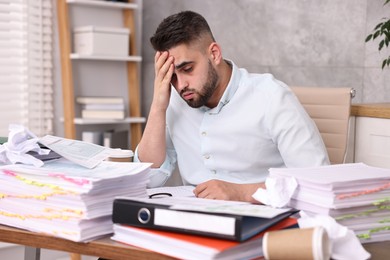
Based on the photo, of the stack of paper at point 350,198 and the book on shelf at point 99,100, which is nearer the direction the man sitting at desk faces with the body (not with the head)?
the stack of paper

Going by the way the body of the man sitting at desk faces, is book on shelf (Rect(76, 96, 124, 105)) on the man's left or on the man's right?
on the man's right

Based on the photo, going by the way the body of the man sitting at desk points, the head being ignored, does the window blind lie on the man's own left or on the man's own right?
on the man's own right

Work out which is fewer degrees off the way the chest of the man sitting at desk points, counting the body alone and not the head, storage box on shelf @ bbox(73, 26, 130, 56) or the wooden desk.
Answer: the wooden desk

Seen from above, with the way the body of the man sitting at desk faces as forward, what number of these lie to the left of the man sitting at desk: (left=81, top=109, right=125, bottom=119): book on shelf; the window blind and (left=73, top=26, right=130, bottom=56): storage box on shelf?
0

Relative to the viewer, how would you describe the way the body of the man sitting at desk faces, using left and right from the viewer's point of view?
facing the viewer and to the left of the viewer

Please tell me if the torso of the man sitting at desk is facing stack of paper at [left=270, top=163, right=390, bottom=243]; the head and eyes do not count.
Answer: no

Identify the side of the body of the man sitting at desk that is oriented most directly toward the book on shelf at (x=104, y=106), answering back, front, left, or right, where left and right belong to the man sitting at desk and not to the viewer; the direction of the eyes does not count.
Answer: right

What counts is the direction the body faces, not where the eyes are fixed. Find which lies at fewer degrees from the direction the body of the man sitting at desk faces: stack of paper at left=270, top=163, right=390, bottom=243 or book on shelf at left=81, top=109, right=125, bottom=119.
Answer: the stack of paper

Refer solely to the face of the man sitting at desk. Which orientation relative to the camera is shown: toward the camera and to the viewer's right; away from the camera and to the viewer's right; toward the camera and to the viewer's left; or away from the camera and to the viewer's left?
toward the camera and to the viewer's left

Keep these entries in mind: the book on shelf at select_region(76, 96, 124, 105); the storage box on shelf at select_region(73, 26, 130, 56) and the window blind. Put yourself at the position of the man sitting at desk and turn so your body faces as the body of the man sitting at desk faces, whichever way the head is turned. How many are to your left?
0

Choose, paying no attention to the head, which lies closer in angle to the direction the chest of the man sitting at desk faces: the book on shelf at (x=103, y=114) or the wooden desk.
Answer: the wooden desk

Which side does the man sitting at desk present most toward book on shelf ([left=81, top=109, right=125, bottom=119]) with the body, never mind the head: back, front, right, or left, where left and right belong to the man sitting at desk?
right

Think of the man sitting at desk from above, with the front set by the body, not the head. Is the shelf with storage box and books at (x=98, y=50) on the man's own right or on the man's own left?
on the man's own right

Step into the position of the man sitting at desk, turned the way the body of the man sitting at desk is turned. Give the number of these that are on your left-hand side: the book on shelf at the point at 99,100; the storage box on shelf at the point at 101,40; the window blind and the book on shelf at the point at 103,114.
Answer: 0
